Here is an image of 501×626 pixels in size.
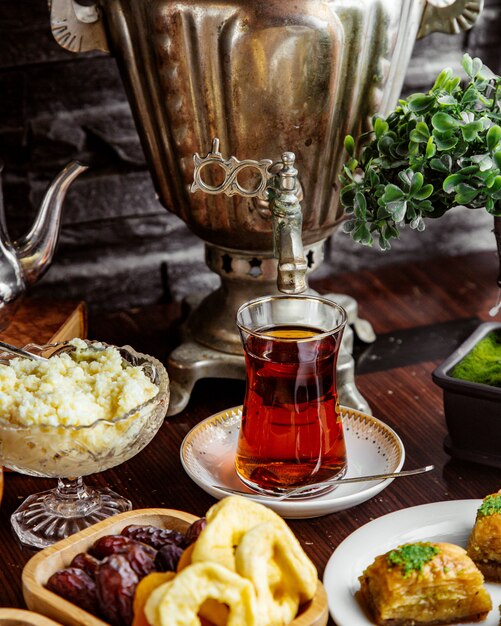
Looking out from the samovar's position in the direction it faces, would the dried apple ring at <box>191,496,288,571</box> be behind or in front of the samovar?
in front

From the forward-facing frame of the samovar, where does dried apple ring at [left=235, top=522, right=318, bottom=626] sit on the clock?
The dried apple ring is roughly at 12 o'clock from the samovar.

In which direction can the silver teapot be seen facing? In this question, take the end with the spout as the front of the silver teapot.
to the viewer's right

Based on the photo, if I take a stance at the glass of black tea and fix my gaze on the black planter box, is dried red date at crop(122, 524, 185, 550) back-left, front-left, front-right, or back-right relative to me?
back-right

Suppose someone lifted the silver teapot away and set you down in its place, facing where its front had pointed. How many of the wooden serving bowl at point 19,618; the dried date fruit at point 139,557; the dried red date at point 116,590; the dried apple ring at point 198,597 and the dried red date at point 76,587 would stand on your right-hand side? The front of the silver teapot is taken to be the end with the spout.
5

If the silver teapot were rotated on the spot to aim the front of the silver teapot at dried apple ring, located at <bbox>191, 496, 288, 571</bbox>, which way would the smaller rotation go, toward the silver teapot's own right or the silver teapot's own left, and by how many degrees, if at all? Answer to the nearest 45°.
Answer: approximately 90° to the silver teapot's own right

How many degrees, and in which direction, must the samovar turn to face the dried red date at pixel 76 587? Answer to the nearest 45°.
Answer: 0° — it already faces it

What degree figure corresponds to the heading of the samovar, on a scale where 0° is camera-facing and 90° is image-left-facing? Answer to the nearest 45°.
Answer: approximately 0°

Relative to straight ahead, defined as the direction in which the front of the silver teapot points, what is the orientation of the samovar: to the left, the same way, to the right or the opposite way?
to the right

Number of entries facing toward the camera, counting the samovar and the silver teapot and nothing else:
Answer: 1

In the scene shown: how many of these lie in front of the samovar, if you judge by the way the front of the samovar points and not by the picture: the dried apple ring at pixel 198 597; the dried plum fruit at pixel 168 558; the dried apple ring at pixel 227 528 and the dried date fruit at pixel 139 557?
4
